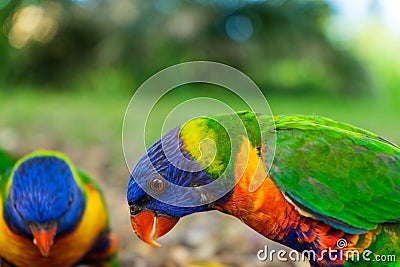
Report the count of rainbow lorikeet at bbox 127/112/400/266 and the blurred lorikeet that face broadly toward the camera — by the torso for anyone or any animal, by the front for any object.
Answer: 1

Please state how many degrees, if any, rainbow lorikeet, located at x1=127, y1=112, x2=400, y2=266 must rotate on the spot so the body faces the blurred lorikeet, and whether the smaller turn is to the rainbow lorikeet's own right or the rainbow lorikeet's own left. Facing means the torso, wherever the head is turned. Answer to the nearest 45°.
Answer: approximately 45° to the rainbow lorikeet's own right

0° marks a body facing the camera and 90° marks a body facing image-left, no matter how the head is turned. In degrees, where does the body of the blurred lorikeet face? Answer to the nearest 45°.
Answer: approximately 0°

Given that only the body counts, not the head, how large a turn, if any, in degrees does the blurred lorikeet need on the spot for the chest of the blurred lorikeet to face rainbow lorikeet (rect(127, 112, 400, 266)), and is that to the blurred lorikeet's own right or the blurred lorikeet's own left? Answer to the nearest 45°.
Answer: approximately 45° to the blurred lorikeet's own left

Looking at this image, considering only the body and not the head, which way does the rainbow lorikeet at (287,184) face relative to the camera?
to the viewer's left
